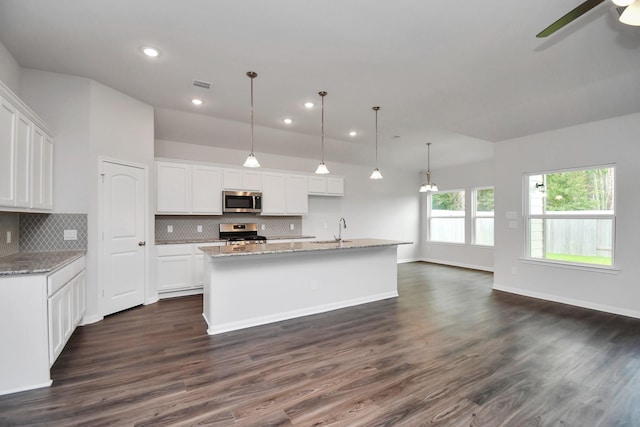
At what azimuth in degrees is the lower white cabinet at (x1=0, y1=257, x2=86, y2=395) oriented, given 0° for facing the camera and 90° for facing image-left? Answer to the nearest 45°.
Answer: approximately 270°

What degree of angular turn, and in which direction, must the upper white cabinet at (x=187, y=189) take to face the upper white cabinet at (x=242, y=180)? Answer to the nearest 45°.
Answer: approximately 45° to its left

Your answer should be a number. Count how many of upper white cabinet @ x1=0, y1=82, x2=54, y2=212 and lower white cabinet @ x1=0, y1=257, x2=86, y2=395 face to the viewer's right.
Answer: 2

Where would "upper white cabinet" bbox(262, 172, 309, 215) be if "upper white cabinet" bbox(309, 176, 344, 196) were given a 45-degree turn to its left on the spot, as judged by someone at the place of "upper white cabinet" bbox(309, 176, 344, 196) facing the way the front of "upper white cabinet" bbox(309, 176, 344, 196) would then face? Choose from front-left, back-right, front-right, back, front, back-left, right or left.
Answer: back-right

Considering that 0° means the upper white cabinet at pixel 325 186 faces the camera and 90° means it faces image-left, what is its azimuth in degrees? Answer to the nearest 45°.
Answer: approximately 315°

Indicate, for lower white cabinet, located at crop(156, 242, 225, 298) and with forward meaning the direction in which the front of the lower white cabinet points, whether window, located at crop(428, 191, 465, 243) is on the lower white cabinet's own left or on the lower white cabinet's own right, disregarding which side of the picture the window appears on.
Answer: on the lower white cabinet's own left

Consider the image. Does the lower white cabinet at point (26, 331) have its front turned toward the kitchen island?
yes

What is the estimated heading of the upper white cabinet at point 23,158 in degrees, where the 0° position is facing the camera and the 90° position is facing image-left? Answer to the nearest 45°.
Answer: approximately 270°

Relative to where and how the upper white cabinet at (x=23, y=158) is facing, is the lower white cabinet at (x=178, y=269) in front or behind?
in front

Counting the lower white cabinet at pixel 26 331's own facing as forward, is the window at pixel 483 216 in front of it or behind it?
in front

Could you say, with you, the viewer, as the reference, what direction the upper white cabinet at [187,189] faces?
facing the viewer and to the right of the viewer
